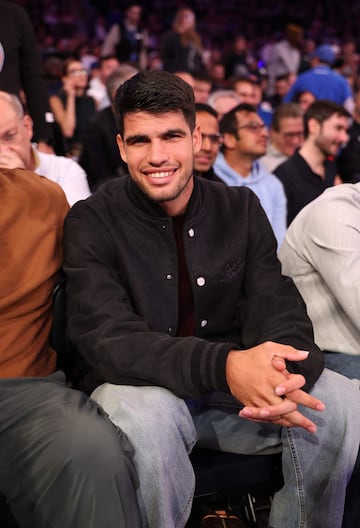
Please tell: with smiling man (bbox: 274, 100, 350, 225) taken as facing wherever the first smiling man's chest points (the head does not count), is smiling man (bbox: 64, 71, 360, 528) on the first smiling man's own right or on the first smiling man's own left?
on the first smiling man's own right

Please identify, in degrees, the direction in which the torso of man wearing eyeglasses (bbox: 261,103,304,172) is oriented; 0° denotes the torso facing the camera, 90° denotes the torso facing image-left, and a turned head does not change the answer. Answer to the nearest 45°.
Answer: approximately 315°

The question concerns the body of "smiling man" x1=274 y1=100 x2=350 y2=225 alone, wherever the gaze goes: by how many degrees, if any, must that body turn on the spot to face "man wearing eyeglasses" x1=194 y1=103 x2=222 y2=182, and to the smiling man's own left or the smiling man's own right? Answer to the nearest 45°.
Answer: approximately 90° to the smiling man's own right

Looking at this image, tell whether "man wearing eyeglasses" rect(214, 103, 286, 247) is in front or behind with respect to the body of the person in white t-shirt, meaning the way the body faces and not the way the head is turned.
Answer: behind

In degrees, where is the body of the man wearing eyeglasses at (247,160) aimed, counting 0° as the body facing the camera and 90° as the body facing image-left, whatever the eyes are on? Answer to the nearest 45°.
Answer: approximately 315°

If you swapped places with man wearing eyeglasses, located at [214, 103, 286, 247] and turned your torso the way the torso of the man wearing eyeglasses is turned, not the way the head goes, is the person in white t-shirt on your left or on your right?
on your right

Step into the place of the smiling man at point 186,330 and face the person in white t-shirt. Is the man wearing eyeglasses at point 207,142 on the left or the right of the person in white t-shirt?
right

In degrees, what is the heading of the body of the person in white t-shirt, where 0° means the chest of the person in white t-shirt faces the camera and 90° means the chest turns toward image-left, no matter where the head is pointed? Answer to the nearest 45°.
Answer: approximately 45°

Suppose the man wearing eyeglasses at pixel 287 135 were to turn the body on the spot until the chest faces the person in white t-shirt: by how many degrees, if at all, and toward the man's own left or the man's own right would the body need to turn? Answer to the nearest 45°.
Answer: approximately 45° to the man's own right

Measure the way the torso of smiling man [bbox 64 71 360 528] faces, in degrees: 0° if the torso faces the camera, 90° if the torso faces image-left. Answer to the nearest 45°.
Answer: approximately 0°
